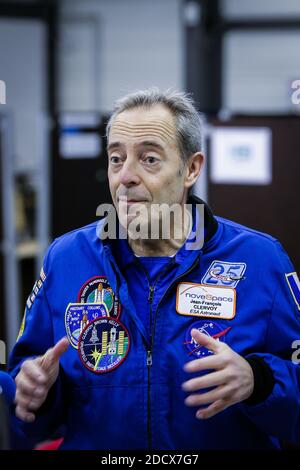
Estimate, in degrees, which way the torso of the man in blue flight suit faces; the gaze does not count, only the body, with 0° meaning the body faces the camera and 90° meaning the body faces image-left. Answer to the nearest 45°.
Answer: approximately 0°
